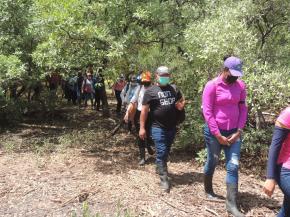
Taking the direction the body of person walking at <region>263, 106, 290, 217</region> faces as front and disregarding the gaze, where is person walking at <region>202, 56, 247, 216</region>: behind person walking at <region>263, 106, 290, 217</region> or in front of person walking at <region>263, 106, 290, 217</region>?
behind

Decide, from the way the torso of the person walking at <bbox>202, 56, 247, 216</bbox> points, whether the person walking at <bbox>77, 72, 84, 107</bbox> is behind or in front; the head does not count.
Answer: behind

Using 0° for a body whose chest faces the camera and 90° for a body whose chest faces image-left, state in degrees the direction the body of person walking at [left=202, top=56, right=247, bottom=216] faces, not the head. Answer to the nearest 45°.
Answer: approximately 315°
